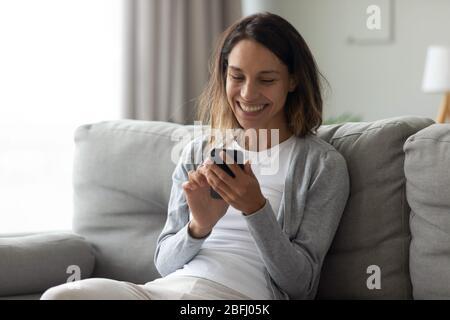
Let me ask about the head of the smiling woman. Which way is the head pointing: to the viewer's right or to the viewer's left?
to the viewer's left

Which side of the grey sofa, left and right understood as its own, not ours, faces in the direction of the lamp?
back

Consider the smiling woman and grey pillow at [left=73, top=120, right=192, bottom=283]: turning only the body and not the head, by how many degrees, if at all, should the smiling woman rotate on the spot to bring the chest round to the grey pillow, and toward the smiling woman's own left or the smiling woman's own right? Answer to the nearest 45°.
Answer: approximately 90° to the smiling woman's own right

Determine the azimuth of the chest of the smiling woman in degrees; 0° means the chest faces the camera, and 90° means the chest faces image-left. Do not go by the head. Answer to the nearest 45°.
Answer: approximately 45°

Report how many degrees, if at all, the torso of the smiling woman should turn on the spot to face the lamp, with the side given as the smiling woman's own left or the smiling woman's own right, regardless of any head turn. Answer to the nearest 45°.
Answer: approximately 180°

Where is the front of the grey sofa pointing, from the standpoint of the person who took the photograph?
facing the viewer
